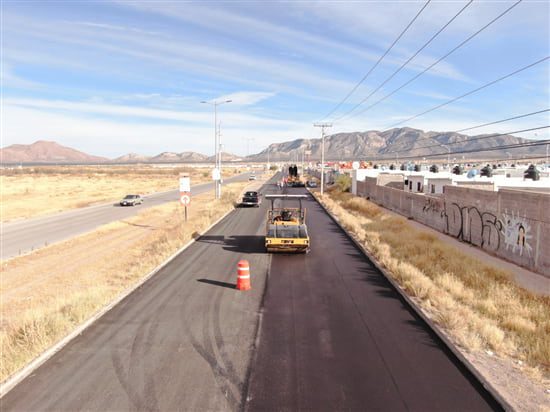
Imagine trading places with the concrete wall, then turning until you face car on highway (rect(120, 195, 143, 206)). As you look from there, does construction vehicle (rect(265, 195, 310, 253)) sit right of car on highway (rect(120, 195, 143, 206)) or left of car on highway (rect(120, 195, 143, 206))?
left

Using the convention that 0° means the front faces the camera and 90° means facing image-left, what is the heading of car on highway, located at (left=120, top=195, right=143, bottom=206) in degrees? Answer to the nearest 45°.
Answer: approximately 45°

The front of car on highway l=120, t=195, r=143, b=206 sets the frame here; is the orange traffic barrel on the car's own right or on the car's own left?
on the car's own left

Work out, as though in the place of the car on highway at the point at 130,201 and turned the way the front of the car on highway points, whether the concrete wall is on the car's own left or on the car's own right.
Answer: on the car's own left

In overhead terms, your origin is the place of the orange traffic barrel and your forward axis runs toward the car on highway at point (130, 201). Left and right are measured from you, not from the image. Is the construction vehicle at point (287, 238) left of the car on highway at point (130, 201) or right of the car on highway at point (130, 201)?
right

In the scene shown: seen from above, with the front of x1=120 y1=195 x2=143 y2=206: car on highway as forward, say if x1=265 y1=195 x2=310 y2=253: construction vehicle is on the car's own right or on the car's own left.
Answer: on the car's own left
